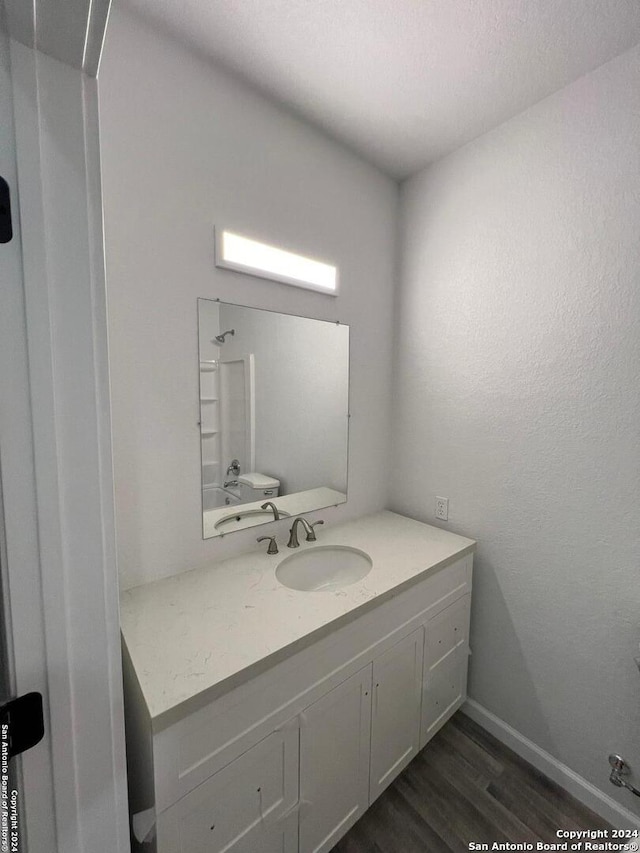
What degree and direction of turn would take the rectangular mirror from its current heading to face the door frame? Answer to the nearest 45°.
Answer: approximately 45° to its right

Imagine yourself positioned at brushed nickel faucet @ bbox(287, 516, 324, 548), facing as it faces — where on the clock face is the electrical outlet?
The electrical outlet is roughly at 10 o'clock from the brushed nickel faucet.

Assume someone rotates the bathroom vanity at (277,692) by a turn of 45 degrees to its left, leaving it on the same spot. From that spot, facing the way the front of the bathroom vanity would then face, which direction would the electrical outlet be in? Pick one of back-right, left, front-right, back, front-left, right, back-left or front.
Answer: front-left

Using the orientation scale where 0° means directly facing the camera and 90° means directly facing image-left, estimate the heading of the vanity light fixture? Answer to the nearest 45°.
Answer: approximately 315°

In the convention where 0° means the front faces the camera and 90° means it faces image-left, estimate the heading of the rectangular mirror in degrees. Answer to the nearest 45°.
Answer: approximately 315°

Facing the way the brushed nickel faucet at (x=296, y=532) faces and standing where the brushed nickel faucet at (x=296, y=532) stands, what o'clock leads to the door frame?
The door frame is roughly at 2 o'clock from the brushed nickel faucet.

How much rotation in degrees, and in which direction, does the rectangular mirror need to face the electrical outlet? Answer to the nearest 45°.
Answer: approximately 45° to its left

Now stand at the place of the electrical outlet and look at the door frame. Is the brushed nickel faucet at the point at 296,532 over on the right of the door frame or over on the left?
right

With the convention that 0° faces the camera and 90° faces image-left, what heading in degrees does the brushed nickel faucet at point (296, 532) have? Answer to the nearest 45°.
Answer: approximately 315°
